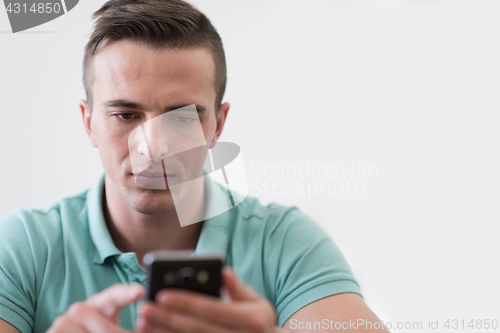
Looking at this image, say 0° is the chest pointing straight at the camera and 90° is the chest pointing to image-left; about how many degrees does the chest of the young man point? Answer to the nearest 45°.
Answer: approximately 0°
